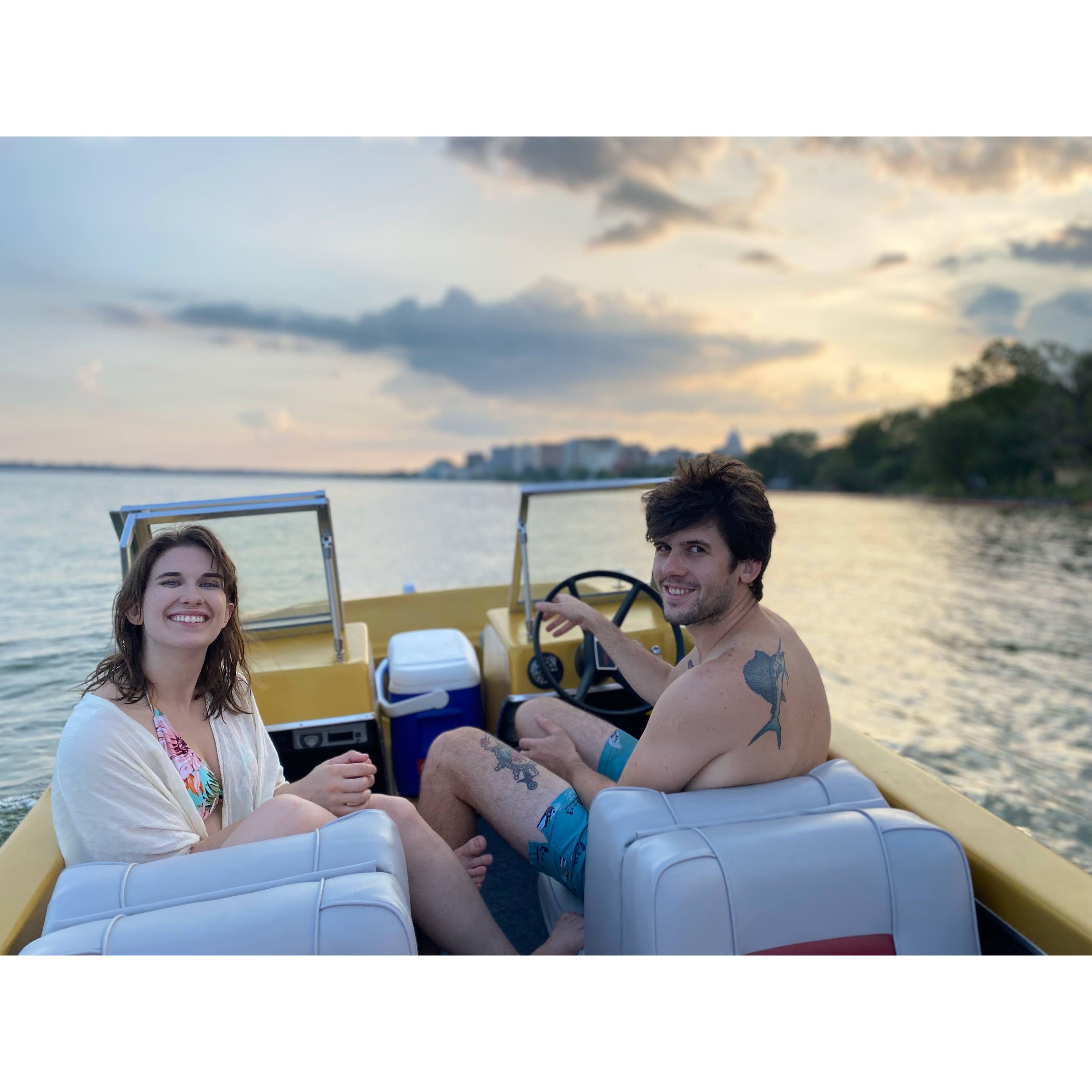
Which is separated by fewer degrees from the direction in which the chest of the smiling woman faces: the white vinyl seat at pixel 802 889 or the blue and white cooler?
the white vinyl seat

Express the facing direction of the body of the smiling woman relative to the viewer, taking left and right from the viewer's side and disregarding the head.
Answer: facing the viewer and to the right of the viewer

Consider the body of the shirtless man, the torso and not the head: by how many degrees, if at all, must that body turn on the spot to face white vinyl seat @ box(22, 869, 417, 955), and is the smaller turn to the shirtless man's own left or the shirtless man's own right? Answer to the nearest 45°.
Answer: approximately 90° to the shirtless man's own left

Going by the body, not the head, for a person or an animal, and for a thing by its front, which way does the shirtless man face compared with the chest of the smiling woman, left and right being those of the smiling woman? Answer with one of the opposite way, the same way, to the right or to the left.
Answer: the opposite way

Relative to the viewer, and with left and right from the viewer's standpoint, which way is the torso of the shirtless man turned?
facing away from the viewer and to the left of the viewer
